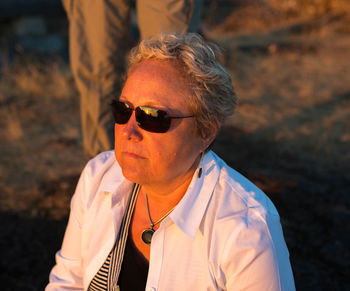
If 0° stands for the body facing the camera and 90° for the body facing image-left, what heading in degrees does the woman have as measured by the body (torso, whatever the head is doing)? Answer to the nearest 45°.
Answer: approximately 45°

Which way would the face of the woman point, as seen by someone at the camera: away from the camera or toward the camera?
toward the camera
